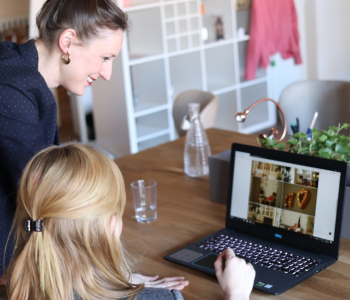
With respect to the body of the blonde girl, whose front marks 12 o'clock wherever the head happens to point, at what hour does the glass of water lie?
The glass of water is roughly at 11 o'clock from the blonde girl.

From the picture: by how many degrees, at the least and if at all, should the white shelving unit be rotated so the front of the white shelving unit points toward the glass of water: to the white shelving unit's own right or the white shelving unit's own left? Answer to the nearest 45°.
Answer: approximately 45° to the white shelving unit's own right

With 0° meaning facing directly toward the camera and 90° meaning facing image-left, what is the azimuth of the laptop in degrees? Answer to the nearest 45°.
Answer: approximately 45°

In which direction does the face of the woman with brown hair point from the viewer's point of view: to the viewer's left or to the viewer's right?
to the viewer's right

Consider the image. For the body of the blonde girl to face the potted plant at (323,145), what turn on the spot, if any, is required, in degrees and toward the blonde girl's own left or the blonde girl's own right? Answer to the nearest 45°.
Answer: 0° — they already face it

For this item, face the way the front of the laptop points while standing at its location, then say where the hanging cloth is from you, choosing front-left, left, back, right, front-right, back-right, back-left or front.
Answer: back-right

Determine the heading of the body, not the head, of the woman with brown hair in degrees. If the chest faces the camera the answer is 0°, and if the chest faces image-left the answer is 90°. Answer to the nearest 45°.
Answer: approximately 270°

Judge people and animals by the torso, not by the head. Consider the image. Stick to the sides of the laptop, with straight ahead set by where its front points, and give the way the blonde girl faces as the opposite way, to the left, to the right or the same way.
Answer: the opposite way

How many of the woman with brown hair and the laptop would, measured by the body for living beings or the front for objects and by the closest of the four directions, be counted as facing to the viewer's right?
1

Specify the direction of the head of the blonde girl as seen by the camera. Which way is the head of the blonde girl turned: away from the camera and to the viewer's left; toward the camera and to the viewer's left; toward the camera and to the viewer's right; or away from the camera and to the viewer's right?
away from the camera and to the viewer's right

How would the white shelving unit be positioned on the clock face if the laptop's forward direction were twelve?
The white shelving unit is roughly at 4 o'clock from the laptop.
